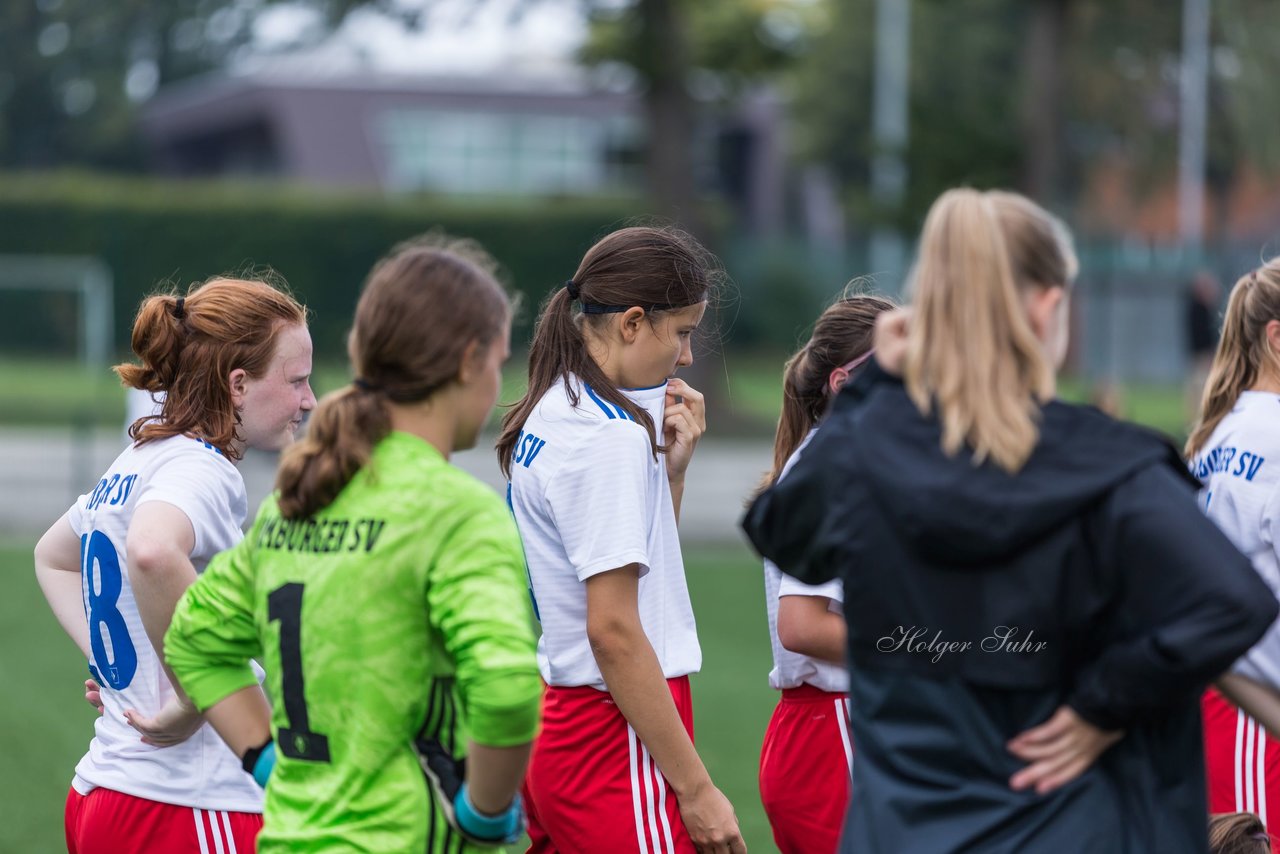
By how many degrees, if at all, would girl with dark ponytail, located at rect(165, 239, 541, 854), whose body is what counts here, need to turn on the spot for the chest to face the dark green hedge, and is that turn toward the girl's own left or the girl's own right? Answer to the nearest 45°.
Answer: approximately 45° to the girl's own left

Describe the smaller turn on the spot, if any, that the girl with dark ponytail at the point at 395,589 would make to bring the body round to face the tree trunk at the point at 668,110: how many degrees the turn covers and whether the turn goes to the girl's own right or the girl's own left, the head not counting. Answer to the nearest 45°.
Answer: approximately 45° to the girl's own left

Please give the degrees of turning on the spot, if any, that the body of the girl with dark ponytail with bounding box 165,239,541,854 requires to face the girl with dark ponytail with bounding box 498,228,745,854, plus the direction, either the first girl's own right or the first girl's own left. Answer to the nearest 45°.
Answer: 0° — they already face them

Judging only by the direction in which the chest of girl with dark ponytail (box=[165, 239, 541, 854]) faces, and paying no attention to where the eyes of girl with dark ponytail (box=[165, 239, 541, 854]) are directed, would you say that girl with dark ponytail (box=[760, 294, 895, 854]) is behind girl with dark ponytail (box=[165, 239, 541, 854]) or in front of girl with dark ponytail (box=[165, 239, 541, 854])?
in front

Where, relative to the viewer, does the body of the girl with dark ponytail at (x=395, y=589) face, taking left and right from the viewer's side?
facing away from the viewer and to the right of the viewer

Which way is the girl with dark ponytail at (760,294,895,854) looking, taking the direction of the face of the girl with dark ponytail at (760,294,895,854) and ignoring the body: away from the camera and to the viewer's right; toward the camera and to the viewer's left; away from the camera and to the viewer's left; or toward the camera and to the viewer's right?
away from the camera and to the viewer's right

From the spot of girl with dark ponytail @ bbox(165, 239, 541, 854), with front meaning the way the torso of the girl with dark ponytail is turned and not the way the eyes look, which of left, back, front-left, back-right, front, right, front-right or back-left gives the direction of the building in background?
front-left

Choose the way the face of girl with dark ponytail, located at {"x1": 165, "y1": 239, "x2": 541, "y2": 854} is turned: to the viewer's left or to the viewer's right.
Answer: to the viewer's right
